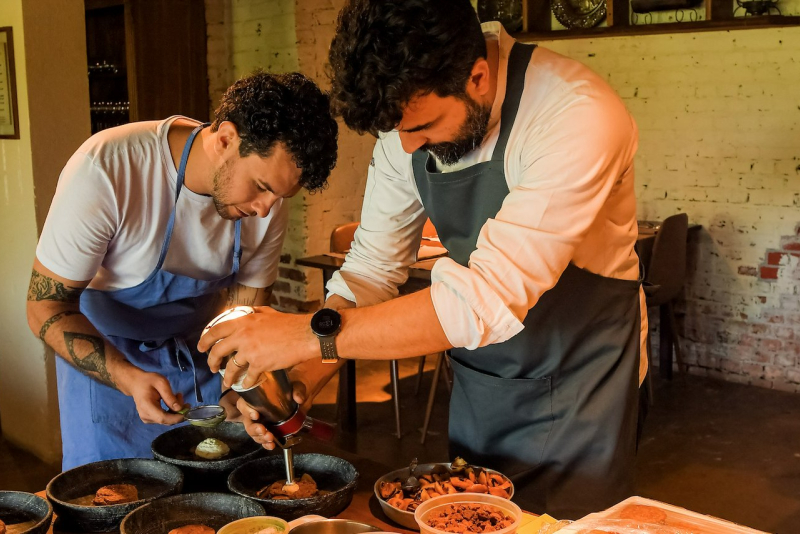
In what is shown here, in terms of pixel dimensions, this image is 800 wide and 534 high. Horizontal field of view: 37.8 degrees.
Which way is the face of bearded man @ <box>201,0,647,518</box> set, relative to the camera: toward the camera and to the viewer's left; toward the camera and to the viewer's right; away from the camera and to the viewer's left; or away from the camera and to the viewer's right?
toward the camera and to the viewer's left

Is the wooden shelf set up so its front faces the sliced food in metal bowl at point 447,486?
yes

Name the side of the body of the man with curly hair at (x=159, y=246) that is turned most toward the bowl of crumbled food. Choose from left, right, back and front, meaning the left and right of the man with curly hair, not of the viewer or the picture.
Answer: front

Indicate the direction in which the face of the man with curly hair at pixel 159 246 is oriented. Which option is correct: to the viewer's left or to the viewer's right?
to the viewer's right

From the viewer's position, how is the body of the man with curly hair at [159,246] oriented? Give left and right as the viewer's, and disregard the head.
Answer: facing the viewer and to the right of the viewer

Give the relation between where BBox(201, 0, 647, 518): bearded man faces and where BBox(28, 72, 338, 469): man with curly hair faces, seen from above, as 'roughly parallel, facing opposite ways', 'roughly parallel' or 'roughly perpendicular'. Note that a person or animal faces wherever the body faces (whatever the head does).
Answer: roughly perpendicular

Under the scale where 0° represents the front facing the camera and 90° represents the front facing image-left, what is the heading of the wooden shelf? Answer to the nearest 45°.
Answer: approximately 0°

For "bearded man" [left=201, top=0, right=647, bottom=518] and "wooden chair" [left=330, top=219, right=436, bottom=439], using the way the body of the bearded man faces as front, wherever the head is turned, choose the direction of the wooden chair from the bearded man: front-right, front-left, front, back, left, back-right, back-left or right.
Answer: back-right

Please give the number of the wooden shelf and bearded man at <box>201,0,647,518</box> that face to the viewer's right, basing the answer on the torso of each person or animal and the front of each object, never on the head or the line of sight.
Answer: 0

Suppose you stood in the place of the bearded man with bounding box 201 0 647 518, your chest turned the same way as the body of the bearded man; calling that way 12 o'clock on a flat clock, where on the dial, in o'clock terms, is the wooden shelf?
The wooden shelf is roughly at 5 o'clock from the bearded man.

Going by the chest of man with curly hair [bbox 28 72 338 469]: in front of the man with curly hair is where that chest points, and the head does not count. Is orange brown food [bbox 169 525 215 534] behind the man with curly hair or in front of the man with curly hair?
in front

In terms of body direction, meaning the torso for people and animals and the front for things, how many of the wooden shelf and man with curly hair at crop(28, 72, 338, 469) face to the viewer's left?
0

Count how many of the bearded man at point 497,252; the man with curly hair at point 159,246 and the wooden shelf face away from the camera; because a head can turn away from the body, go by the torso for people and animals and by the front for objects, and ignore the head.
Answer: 0

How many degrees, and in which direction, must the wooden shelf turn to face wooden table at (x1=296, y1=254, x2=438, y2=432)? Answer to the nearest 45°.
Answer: approximately 45° to its right

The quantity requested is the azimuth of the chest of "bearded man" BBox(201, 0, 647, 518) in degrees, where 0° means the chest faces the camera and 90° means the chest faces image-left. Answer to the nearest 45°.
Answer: approximately 45°
